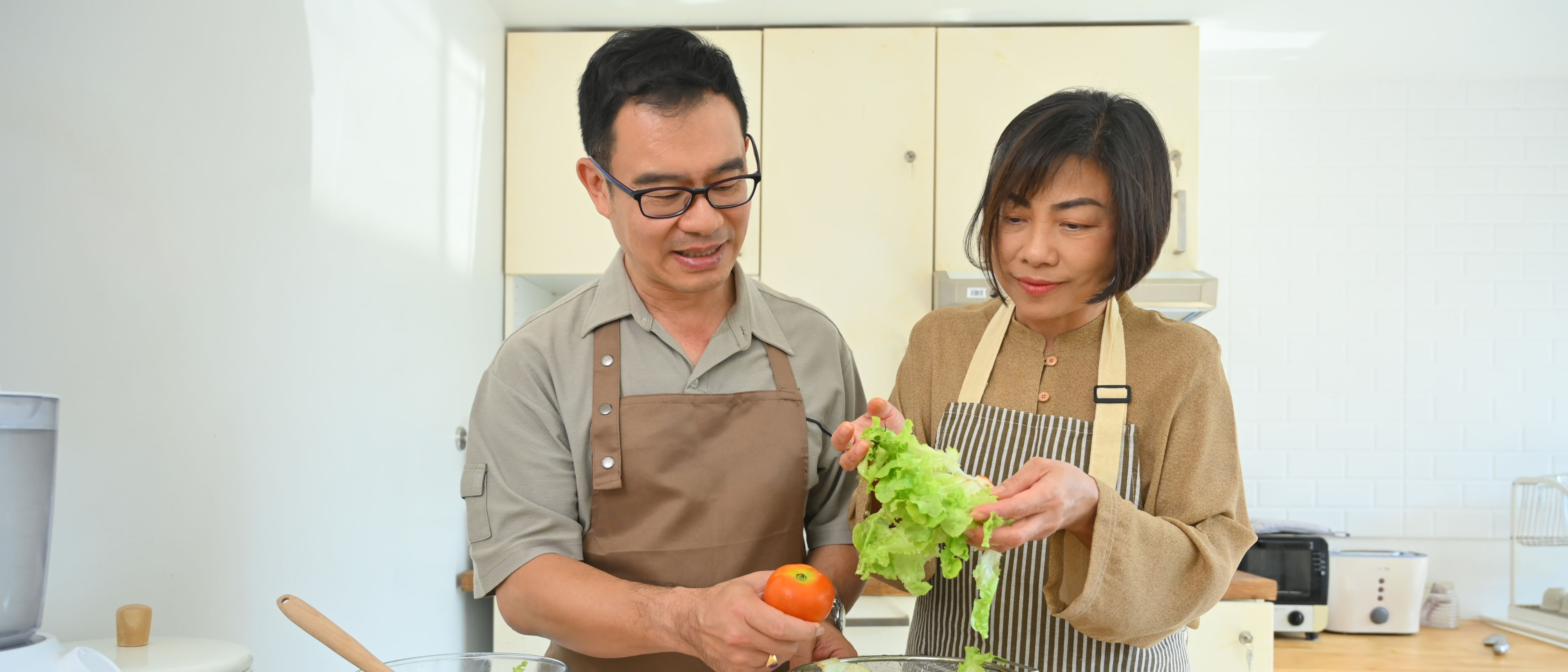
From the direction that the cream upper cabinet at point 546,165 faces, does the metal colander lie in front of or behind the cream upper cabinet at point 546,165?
in front

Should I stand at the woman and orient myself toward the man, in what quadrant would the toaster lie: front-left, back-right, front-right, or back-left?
back-right

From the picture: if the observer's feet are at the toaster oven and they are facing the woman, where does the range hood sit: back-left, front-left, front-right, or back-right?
front-right

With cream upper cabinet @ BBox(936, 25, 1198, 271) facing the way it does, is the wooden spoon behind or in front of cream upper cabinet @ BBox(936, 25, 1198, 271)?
in front

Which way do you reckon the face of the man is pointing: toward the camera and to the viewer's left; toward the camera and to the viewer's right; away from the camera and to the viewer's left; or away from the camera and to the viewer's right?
toward the camera and to the viewer's right

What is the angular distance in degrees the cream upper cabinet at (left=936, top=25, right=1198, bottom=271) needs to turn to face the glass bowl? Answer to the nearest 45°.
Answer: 0° — it already faces it

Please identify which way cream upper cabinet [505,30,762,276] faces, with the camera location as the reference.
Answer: facing the viewer

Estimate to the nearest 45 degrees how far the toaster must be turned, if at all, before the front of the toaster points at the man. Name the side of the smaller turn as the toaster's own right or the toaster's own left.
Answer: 0° — it already faces them

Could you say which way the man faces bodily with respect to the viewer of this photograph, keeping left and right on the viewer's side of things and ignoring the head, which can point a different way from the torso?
facing the viewer and to the right of the viewer

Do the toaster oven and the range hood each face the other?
no

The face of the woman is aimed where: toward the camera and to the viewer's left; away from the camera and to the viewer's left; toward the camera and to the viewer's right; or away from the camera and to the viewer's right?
toward the camera and to the viewer's left

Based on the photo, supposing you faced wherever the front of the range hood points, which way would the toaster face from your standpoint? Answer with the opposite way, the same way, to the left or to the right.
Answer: the same way

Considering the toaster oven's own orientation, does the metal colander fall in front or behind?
in front

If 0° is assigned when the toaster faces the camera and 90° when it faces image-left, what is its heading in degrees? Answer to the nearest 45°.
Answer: approximately 0°

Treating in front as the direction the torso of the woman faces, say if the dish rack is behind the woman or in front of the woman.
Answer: behind
